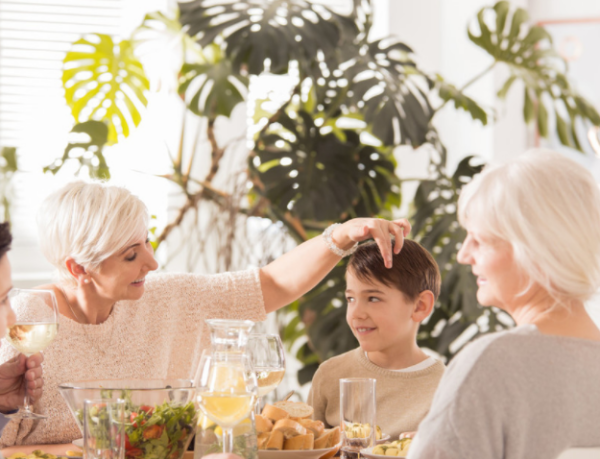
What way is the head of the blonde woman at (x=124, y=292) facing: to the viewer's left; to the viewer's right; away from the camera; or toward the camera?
to the viewer's right

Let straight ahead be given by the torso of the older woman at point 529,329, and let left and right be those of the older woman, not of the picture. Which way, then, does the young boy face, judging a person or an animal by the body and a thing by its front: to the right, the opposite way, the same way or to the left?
to the left

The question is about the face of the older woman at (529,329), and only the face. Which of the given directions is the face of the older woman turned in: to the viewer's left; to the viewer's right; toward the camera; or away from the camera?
to the viewer's left

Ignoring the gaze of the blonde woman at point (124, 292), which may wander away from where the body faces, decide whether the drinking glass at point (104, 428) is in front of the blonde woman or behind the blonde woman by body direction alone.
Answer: in front

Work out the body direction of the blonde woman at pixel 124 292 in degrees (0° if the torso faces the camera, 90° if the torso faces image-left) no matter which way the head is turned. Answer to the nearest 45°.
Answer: approximately 315°

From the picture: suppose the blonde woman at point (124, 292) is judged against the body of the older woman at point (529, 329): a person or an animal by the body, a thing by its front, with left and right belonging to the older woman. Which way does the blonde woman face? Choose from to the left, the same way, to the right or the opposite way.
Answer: the opposite way

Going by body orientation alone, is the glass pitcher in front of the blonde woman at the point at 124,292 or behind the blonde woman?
in front

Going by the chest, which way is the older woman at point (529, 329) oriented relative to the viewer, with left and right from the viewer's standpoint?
facing away from the viewer and to the left of the viewer
